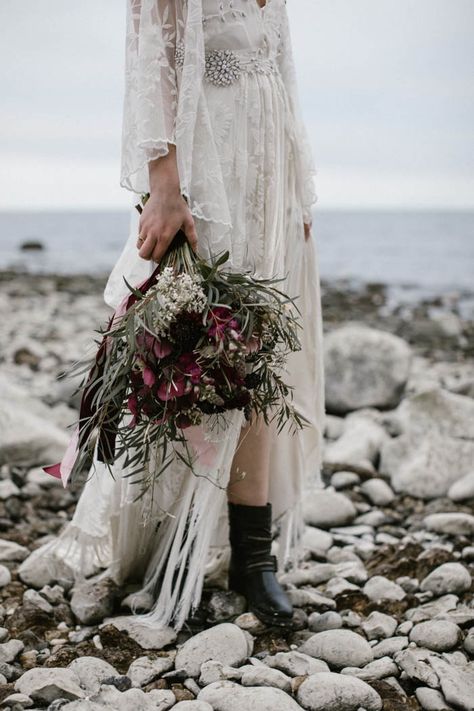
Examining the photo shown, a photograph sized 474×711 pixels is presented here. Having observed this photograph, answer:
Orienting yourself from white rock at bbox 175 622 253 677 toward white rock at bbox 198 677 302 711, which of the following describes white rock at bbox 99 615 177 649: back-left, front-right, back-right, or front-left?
back-right

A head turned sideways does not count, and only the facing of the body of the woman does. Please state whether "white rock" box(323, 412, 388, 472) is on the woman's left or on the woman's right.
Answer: on the woman's left

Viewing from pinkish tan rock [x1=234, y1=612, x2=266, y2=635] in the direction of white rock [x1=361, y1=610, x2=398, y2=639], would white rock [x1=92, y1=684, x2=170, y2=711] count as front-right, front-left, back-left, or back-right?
back-right
